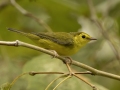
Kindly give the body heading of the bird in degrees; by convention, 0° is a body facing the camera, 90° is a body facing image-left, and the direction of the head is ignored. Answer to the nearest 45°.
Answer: approximately 270°
